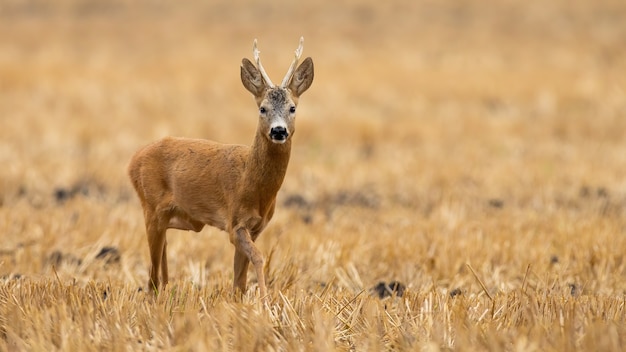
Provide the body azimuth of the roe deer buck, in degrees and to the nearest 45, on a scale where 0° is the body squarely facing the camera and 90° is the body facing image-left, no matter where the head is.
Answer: approximately 315°
